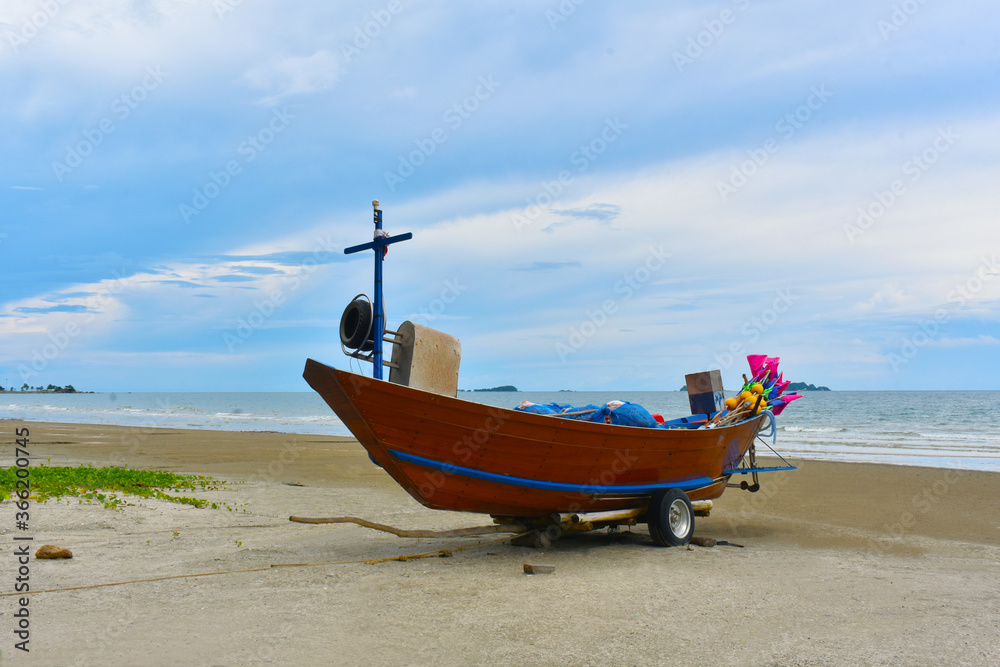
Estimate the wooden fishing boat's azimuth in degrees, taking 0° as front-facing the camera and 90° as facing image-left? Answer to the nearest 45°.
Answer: approximately 45°

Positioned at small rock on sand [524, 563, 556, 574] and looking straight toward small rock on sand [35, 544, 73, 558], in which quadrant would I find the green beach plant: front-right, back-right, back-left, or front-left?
front-right

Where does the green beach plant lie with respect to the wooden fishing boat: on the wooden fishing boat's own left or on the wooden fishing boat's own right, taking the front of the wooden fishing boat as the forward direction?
on the wooden fishing boat's own right

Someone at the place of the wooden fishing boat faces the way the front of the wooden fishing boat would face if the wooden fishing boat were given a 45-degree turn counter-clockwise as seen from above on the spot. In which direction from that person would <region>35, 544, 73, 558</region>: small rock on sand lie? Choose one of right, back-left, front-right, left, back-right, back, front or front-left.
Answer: right
